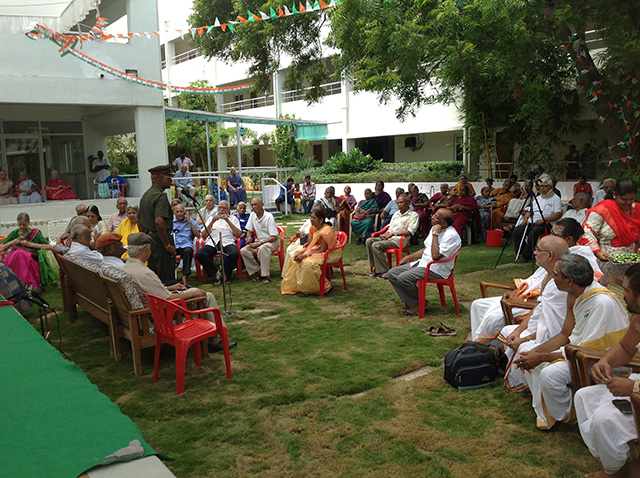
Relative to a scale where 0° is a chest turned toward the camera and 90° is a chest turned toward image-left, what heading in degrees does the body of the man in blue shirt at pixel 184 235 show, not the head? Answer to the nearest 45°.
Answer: approximately 0°

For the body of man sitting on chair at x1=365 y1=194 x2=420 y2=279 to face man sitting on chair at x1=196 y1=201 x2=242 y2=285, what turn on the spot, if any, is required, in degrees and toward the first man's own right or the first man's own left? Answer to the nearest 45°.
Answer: approximately 45° to the first man's own right

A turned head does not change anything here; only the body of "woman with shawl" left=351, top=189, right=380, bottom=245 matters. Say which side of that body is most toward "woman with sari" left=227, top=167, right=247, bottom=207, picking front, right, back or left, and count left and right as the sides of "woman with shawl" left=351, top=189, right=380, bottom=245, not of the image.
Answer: right

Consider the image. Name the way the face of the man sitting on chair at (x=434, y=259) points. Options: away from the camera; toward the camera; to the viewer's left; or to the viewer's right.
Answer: to the viewer's left

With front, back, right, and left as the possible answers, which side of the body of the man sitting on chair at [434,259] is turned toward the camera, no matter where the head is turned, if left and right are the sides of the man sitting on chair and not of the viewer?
left

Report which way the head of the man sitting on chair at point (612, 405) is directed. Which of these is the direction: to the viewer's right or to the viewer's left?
to the viewer's left

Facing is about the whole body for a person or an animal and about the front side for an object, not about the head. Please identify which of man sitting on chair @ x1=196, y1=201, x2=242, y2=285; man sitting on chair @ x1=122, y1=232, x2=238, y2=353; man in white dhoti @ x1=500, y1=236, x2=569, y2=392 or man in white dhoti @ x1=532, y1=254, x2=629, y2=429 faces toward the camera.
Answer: man sitting on chair @ x1=196, y1=201, x2=242, y2=285

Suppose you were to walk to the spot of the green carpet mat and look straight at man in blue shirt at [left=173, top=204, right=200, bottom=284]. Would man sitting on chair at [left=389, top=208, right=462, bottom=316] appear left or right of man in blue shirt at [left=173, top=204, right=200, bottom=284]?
right

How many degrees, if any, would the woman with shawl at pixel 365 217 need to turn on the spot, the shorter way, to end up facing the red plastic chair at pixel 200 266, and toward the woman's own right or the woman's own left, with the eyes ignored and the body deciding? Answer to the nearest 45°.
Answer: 0° — they already face it

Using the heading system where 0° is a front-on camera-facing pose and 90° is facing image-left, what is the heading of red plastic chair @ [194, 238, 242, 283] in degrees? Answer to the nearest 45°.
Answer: approximately 0°

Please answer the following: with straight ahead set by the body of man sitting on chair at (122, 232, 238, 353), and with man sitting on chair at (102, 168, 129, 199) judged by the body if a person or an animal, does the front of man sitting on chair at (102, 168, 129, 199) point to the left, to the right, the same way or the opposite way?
to the right

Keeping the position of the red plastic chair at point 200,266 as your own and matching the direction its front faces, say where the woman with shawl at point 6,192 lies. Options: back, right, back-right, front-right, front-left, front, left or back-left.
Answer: back-right
